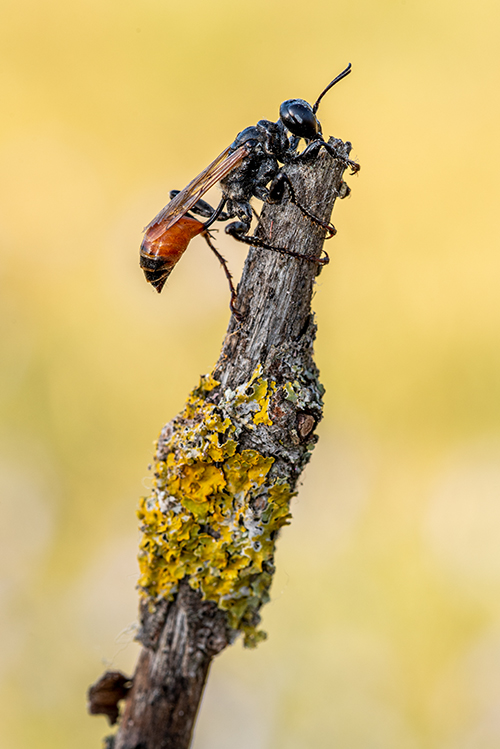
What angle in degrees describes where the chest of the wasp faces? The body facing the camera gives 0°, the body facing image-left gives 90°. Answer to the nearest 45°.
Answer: approximately 270°
